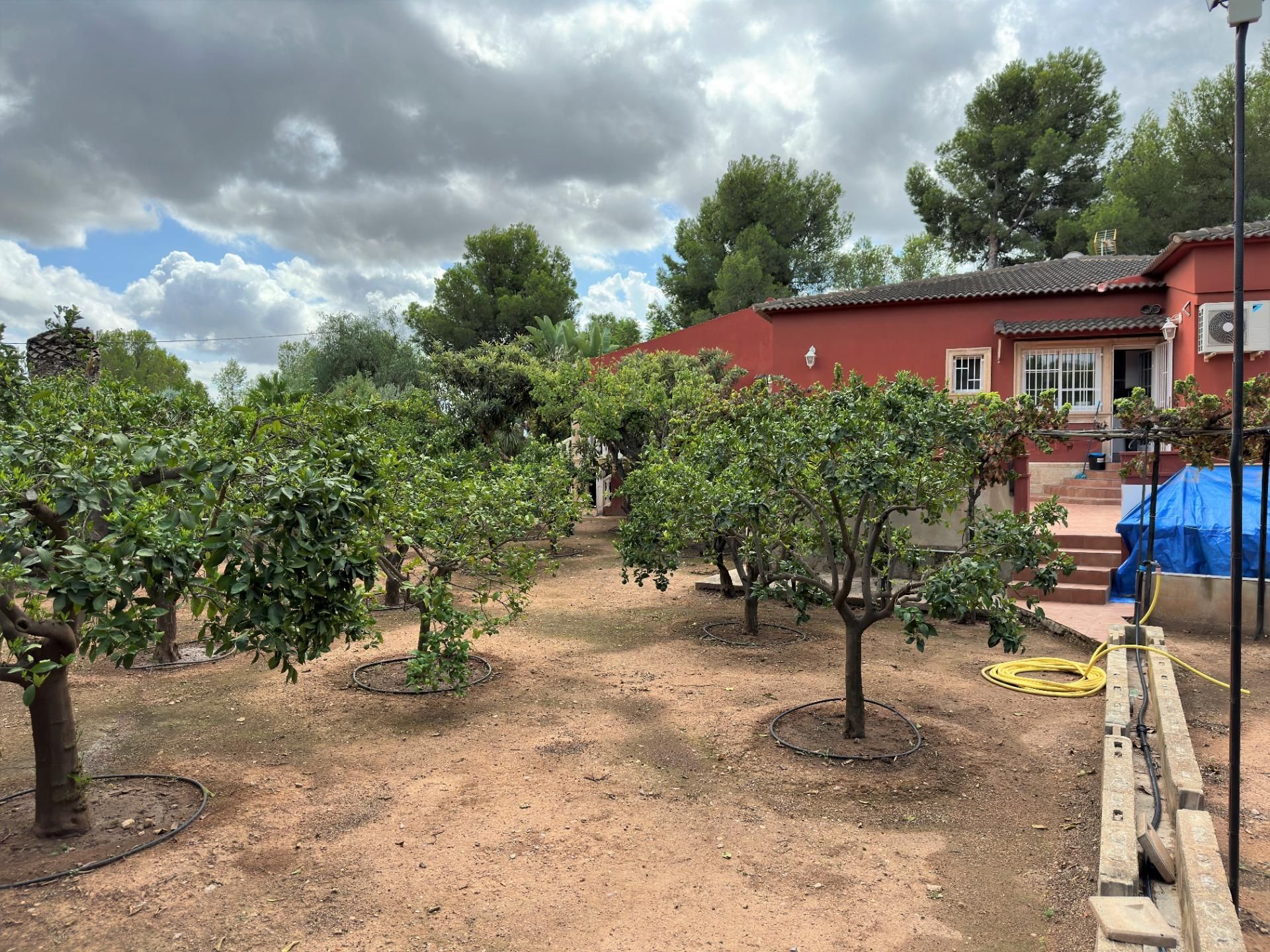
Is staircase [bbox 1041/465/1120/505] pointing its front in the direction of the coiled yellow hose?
yes

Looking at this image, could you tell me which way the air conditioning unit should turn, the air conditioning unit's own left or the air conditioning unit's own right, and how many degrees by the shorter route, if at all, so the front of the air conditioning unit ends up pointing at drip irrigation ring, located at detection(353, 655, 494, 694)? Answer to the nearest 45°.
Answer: approximately 45° to the air conditioning unit's own right

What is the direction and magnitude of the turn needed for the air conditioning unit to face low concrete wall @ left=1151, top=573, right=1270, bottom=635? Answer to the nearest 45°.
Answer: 0° — it already faces it

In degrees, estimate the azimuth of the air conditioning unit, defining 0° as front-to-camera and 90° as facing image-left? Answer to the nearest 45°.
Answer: approximately 0°

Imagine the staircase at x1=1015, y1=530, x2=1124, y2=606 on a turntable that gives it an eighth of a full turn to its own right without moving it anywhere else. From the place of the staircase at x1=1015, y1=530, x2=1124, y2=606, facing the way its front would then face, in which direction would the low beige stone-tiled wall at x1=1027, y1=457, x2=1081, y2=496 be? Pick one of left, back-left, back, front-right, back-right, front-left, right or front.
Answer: back-right

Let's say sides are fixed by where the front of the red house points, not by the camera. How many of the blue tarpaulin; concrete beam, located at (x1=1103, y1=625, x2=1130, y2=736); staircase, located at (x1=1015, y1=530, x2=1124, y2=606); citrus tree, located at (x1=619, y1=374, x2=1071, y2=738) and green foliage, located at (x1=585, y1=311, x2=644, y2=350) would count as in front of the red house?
4

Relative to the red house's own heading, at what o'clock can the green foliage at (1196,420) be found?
The green foliage is roughly at 12 o'clock from the red house.

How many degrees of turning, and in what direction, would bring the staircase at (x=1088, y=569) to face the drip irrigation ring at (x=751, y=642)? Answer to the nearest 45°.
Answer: approximately 45° to its right

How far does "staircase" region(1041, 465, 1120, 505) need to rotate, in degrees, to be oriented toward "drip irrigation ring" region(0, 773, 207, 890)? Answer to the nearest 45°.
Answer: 0° — it already faces it
